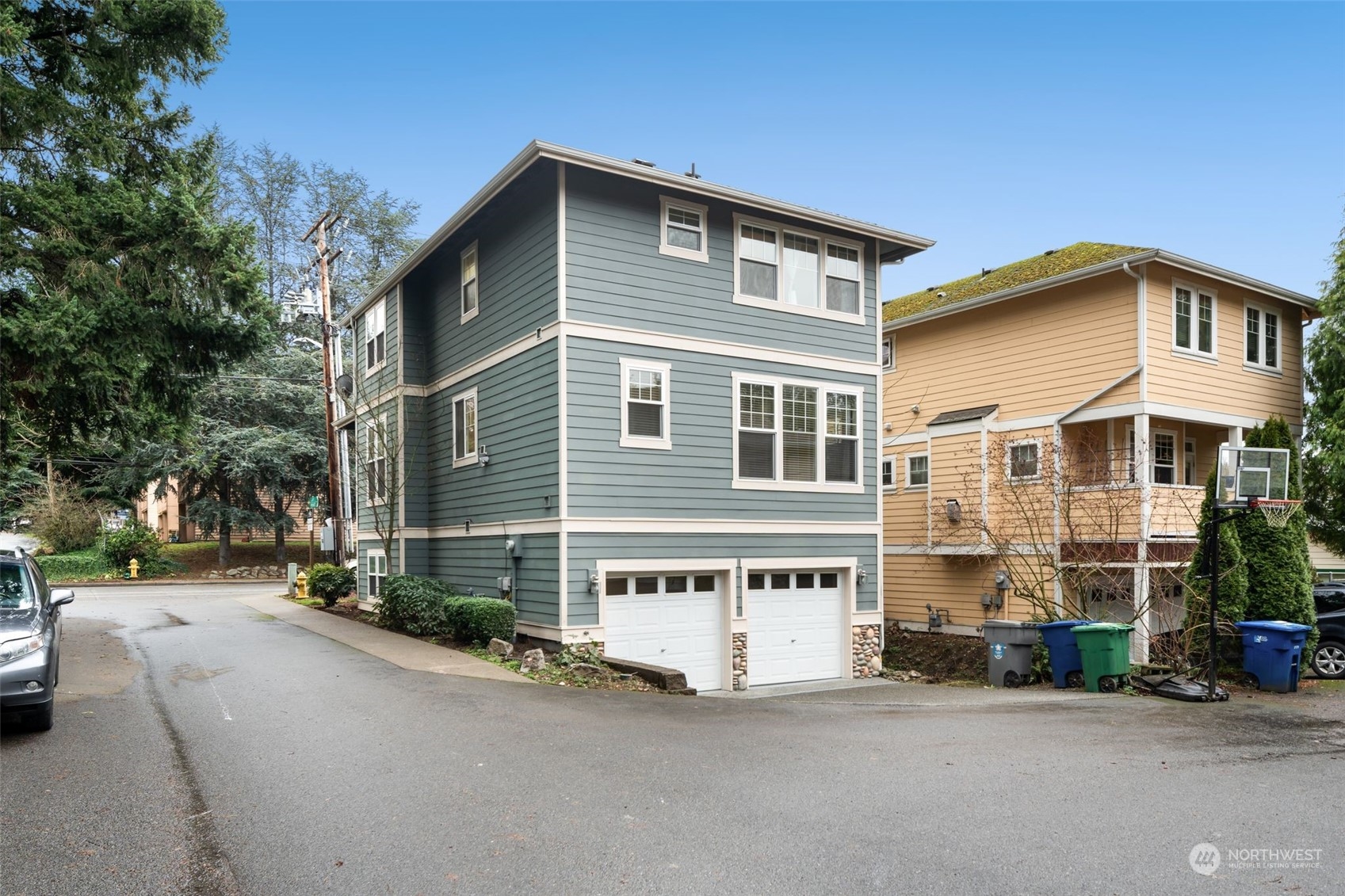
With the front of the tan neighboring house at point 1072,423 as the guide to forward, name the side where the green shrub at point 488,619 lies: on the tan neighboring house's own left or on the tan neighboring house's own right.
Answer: on the tan neighboring house's own right

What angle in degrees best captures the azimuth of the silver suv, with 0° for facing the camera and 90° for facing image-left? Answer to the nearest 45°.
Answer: approximately 0°

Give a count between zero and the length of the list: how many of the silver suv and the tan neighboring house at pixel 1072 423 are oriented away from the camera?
0

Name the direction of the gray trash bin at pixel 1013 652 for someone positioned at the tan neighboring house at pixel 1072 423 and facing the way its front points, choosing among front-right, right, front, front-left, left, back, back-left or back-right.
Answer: front-right

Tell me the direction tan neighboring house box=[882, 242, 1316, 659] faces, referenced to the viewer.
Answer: facing the viewer and to the right of the viewer

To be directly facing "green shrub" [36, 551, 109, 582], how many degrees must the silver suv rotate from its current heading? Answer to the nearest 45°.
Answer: approximately 180°

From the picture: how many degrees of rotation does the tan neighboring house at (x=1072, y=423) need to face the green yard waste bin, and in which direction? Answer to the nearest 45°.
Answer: approximately 45° to its right

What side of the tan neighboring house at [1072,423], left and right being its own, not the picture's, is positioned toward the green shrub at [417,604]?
right

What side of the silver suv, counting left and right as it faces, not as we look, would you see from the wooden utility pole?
back
